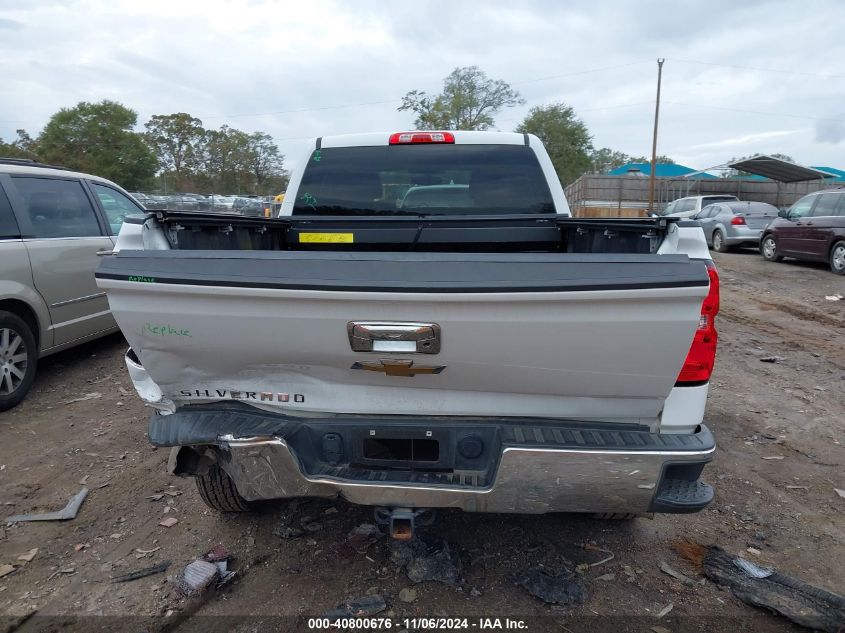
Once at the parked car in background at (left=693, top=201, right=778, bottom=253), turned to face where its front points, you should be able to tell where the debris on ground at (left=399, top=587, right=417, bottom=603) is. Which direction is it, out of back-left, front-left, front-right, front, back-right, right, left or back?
back-left

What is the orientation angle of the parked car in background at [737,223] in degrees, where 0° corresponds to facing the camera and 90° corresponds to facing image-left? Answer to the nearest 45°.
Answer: approximately 135°

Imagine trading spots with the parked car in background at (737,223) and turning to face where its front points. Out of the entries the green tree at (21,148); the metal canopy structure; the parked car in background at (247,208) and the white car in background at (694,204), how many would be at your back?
0

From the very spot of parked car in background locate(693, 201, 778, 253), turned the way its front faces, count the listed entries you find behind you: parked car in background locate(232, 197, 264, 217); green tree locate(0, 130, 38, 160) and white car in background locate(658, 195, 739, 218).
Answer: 0

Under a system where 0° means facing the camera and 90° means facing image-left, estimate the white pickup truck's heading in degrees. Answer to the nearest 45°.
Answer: approximately 180°

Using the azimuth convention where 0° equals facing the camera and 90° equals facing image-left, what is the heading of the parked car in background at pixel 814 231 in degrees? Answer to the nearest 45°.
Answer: approximately 135°

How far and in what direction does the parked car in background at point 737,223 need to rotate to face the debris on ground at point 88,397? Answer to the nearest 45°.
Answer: approximately 135° to its left

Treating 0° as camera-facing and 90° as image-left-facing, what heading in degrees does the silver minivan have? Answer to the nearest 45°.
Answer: approximately 225°

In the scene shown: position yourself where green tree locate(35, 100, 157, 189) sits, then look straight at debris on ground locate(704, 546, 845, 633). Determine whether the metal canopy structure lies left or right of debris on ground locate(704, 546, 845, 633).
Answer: left

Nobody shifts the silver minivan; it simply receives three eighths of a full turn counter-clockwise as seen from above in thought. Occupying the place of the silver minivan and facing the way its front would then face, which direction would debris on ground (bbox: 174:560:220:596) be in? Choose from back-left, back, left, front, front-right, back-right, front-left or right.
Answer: left

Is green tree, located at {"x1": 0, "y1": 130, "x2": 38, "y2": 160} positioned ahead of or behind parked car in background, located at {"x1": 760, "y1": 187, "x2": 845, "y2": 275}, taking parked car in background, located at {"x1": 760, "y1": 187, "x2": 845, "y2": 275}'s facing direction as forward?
ahead
